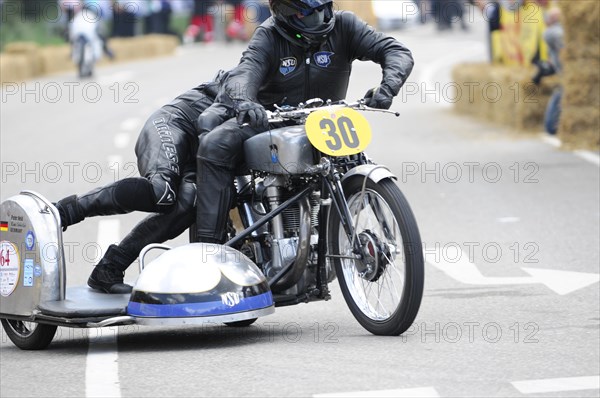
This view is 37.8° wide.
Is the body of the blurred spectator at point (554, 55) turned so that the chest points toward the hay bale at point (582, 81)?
no

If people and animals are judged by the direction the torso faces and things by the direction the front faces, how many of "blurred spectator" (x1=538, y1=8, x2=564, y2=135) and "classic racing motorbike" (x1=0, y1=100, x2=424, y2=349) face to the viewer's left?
1

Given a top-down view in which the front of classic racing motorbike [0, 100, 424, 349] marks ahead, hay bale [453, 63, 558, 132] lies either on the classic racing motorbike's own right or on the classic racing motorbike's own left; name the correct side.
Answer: on the classic racing motorbike's own left

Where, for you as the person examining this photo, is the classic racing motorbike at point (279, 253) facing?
facing the viewer and to the right of the viewer

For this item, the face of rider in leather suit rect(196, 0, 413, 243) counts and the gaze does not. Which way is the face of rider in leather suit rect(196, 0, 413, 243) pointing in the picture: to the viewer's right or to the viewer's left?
to the viewer's right

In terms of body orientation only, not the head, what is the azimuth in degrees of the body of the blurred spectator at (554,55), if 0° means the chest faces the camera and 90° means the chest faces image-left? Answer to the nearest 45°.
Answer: approximately 90°

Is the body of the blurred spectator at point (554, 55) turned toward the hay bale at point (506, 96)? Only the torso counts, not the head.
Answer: yes

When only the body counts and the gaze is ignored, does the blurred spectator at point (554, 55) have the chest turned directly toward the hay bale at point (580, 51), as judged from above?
no

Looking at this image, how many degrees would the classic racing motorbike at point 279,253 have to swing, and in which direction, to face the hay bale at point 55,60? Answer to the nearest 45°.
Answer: approximately 135° to its left

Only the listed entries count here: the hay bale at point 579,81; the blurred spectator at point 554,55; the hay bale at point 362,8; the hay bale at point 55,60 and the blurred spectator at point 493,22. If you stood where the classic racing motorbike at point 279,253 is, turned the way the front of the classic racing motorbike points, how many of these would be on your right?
0

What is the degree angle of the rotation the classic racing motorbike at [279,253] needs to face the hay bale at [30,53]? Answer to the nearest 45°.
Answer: approximately 135° to its left

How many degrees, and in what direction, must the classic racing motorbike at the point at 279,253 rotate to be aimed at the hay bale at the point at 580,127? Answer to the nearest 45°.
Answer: approximately 90° to its left
